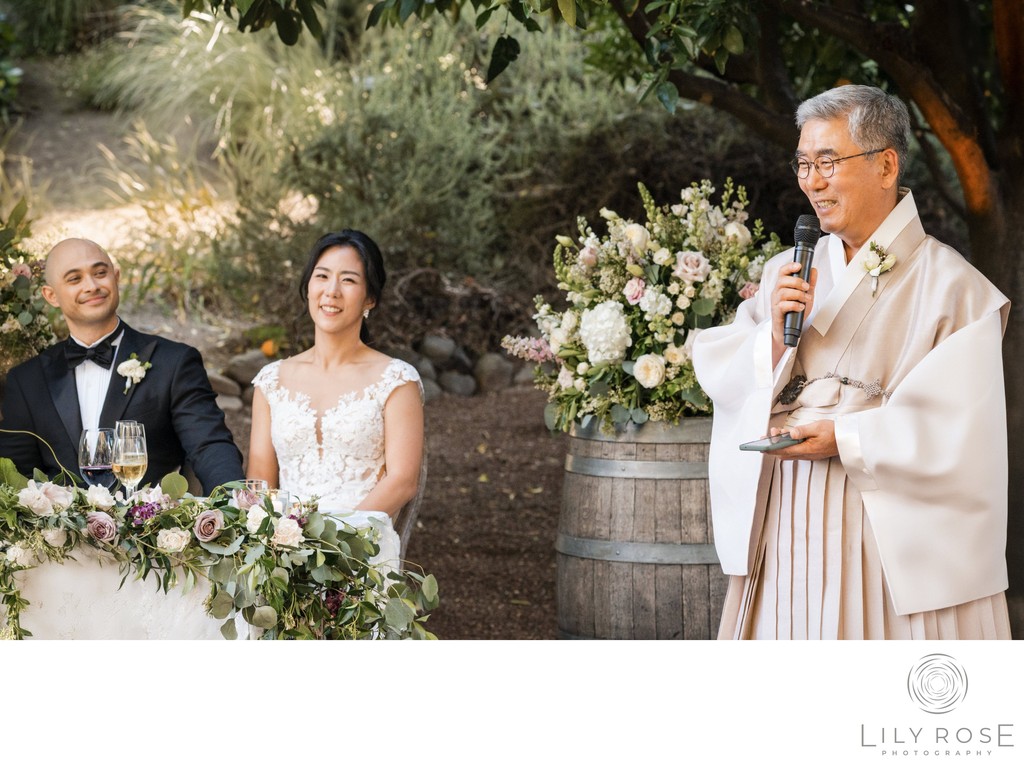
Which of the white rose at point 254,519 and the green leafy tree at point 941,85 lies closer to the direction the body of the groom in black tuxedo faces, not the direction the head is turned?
the white rose

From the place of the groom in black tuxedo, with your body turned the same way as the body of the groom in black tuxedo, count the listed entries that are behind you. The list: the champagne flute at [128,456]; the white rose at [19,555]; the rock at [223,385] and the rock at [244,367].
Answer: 2

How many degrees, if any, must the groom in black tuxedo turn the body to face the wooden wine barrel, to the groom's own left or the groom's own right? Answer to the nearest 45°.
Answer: approximately 90° to the groom's own left

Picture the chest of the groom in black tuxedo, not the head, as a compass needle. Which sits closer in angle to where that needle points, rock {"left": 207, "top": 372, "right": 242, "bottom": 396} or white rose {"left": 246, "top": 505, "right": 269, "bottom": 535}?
the white rose

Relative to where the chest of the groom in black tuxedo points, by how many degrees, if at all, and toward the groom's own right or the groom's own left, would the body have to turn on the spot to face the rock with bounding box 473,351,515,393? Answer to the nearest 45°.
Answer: approximately 135° to the groom's own left

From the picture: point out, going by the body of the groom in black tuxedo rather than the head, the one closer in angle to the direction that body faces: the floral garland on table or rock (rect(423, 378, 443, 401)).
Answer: the floral garland on table

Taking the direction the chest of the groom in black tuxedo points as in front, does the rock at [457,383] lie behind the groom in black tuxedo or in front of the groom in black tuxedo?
behind

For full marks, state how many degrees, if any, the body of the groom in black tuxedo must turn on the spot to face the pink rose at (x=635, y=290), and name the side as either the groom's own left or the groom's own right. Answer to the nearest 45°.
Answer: approximately 90° to the groom's own left

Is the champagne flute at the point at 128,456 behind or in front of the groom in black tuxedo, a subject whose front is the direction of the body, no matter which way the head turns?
in front

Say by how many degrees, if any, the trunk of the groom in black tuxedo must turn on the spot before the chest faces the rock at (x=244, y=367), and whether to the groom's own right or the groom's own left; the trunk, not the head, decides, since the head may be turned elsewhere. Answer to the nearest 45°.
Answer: approximately 180°

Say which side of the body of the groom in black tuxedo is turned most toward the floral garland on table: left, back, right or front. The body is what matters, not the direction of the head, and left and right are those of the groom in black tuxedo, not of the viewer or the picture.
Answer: front

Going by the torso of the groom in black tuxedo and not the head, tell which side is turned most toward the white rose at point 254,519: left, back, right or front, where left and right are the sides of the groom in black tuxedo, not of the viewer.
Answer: front

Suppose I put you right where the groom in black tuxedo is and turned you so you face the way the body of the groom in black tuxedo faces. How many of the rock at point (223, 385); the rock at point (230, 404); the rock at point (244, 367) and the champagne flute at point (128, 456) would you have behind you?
3

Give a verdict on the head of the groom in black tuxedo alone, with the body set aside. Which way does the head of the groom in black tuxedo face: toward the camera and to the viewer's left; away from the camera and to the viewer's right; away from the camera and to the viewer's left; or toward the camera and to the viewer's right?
toward the camera and to the viewer's right

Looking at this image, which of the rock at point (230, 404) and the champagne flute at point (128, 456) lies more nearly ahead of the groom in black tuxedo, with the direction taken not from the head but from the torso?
the champagne flute

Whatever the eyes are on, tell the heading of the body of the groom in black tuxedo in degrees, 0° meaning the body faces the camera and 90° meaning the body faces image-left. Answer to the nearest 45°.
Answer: approximately 0°
